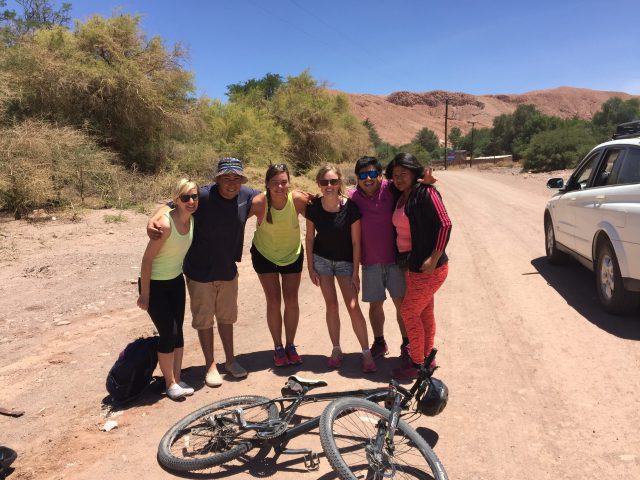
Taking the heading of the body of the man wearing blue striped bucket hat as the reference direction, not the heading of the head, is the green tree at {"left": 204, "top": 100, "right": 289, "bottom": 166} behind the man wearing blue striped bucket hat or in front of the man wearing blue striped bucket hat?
behind

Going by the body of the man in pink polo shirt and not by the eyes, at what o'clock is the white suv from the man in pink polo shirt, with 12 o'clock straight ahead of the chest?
The white suv is roughly at 8 o'clock from the man in pink polo shirt.

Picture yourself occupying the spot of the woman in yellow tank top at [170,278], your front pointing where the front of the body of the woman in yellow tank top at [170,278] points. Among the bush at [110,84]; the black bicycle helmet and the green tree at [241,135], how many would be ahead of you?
1

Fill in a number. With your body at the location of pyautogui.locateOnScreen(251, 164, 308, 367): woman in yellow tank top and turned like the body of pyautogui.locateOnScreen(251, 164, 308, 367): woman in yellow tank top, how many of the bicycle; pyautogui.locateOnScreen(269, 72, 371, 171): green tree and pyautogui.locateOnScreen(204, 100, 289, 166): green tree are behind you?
2

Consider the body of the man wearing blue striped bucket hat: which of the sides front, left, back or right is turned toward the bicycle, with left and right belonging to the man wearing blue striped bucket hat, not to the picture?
front

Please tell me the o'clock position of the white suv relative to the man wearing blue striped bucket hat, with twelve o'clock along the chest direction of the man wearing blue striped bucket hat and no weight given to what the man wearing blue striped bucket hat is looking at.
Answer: The white suv is roughly at 9 o'clock from the man wearing blue striped bucket hat.

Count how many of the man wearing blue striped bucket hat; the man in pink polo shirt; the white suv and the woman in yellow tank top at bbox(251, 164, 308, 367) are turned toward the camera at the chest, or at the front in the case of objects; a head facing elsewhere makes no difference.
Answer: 3
